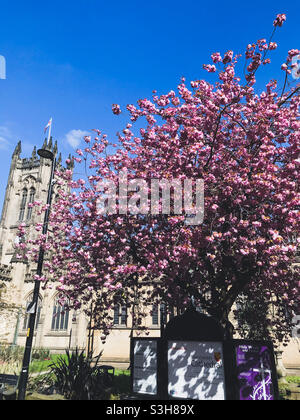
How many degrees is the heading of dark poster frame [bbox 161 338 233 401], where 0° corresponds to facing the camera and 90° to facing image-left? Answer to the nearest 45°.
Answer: approximately 0°

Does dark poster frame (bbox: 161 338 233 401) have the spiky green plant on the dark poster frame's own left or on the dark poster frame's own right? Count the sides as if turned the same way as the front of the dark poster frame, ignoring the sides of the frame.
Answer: on the dark poster frame's own right

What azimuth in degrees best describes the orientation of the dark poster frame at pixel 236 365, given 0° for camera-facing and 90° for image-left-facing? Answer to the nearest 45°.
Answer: approximately 0°
